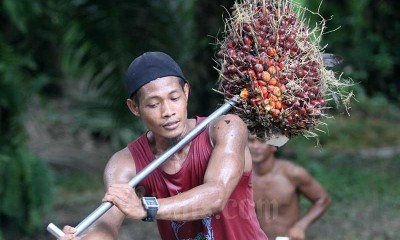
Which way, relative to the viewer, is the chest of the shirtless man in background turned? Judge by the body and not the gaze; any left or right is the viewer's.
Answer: facing the viewer and to the left of the viewer
